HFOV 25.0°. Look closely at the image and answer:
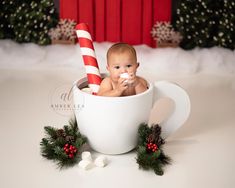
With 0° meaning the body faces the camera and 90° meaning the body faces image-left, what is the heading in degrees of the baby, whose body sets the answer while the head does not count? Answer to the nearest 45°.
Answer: approximately 0°

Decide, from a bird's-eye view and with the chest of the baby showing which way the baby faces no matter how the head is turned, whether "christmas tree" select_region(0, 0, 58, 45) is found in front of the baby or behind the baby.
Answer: behind

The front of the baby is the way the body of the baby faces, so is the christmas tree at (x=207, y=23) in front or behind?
behind
